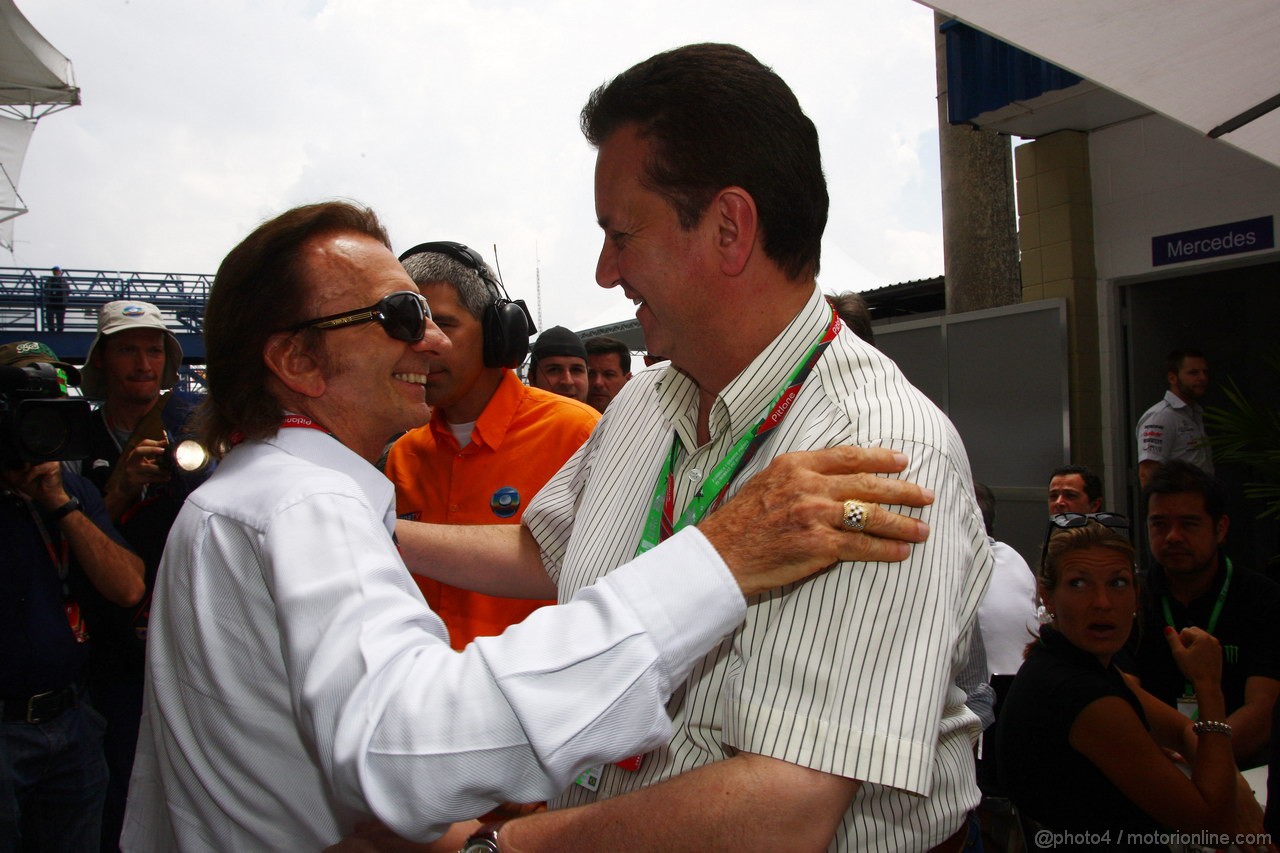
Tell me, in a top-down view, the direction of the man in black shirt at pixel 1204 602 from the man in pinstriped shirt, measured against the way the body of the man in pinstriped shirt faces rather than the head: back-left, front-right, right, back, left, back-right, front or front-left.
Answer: back

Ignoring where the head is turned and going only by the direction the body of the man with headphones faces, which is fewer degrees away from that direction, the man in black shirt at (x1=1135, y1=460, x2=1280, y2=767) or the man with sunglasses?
the man with sunglasses

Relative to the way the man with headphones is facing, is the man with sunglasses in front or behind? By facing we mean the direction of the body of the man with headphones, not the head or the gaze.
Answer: in front

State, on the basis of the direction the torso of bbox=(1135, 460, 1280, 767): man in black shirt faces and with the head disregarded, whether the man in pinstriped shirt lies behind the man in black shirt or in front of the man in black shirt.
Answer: in front

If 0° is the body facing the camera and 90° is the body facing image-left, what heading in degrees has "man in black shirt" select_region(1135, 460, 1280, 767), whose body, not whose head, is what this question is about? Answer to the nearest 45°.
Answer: approximately 45°

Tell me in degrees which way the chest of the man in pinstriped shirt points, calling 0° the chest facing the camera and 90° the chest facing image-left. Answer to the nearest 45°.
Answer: approximately 45°

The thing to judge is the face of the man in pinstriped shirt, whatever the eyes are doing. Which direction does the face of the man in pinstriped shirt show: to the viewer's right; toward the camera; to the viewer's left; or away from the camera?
to the viewer's left

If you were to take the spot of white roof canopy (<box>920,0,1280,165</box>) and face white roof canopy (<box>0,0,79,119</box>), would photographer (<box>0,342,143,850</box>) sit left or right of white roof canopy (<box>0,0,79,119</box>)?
left

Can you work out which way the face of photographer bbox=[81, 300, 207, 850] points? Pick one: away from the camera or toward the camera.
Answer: toward the camera

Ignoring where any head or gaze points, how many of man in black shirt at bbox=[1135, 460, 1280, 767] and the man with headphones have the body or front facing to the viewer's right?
0

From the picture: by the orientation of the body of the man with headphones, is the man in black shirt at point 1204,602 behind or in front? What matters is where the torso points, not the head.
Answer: behind

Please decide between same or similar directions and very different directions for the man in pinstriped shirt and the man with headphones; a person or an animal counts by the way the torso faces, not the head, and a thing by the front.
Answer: same or similar directions

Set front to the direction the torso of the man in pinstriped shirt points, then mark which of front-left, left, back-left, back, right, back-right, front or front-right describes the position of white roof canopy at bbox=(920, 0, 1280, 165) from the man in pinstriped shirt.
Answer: back
